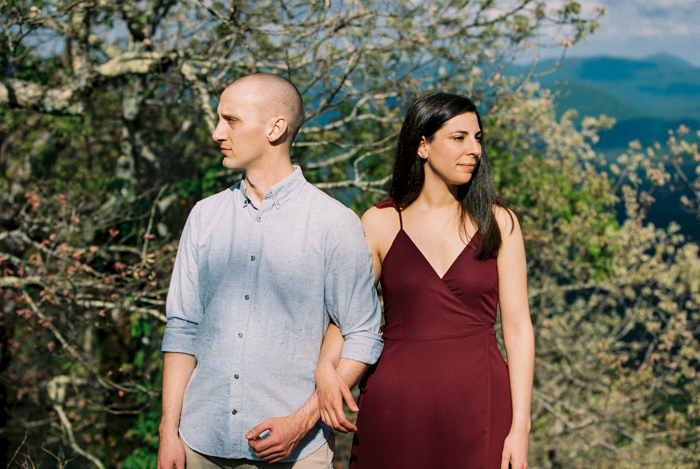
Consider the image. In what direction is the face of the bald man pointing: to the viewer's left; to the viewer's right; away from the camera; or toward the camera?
to the viewer's left

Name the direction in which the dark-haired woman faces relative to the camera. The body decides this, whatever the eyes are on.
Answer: toward the camera

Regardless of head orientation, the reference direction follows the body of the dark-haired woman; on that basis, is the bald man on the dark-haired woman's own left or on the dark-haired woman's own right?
on the dark-haired woman's own right

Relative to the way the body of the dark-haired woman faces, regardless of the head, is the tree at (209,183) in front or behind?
behind

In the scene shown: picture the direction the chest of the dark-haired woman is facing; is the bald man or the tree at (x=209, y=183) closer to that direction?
the bald man

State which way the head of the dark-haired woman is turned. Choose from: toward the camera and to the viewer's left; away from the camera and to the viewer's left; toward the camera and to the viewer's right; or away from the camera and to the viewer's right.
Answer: toward the camera and to the viewer's right
